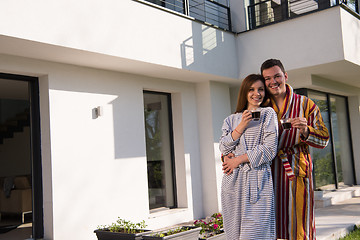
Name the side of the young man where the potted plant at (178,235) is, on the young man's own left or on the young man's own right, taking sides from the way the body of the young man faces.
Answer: on the young man's own right

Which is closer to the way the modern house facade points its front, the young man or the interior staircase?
the young man

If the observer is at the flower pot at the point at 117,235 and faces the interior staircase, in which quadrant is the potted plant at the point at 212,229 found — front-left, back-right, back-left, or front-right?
back-right

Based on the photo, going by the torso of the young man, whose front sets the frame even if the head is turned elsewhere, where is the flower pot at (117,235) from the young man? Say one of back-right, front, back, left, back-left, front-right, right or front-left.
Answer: right

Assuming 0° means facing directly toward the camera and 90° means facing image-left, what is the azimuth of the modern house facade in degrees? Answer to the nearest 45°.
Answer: approximately 315°

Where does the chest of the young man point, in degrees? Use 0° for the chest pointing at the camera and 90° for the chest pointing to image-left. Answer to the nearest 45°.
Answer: approximately 45°

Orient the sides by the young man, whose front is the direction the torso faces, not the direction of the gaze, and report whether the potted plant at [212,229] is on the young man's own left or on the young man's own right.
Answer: on the young man's own right

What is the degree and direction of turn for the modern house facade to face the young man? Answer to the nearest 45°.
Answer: approximately 45° to its right

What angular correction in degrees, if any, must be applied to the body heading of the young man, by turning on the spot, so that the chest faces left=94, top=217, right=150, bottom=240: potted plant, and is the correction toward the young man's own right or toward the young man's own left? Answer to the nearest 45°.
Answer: approximately 90° to the young man's own right

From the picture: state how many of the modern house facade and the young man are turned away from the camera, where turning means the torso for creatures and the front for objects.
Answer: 0
